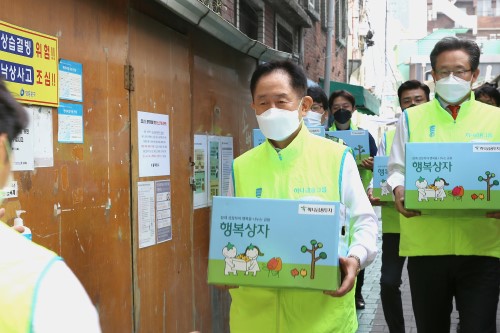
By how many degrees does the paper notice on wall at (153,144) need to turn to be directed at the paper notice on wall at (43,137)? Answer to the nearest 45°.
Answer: approximately 90° to its right

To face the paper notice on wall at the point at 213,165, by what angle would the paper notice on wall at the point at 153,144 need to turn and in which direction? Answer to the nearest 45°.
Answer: approximately 90° to its left

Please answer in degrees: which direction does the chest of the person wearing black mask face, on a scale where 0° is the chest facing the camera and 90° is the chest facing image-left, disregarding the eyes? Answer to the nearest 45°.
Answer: approximately 0°

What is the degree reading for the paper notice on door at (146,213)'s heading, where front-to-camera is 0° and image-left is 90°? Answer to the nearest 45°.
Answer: approximately 315°

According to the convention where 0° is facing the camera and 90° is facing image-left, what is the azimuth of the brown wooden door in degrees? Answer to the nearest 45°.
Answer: approximately 315°

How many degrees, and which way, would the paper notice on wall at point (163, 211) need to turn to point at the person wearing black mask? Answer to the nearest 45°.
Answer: approximately 90° to its left

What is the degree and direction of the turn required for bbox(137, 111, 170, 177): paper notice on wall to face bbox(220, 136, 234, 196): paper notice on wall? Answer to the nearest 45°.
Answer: approximately 90° to its left
